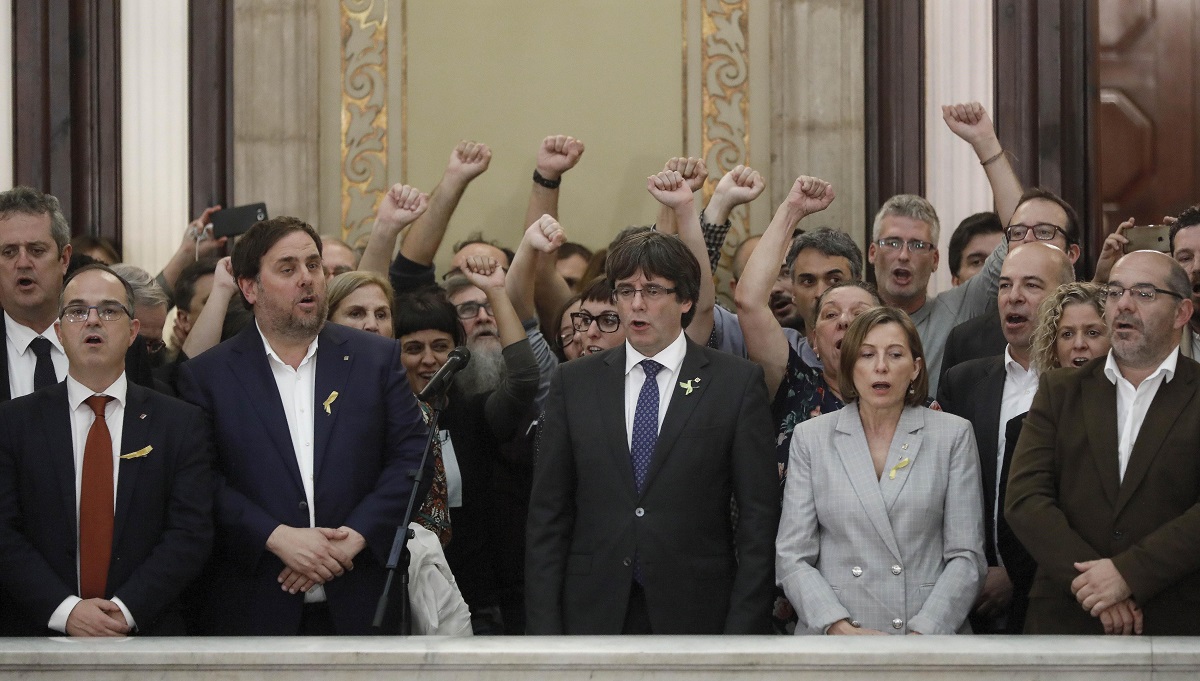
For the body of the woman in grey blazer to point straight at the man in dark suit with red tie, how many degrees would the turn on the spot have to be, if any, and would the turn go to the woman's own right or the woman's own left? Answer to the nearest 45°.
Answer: approximately 90° to the woman's own right

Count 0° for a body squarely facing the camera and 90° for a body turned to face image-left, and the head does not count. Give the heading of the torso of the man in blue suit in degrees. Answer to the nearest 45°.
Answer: approximately 0°

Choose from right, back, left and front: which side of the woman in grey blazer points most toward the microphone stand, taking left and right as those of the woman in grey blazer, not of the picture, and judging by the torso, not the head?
right

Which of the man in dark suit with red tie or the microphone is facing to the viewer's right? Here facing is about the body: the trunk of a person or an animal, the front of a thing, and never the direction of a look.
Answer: the microphone

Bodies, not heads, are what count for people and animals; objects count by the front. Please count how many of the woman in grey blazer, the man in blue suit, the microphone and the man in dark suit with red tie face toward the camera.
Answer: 3

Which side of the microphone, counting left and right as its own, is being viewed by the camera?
right

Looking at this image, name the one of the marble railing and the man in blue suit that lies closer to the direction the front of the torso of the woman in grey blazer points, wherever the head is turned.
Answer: the marble railing

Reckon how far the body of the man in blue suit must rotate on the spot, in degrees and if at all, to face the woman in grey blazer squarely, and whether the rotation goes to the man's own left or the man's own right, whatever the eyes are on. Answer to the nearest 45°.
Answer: approximately 90° to the man's own left

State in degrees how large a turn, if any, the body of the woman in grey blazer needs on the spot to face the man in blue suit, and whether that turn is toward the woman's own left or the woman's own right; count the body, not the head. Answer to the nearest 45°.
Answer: approximately 90° to the woman's own right

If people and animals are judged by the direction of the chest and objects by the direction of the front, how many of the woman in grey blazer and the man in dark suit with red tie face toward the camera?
2
